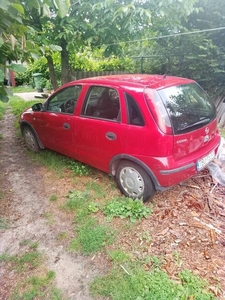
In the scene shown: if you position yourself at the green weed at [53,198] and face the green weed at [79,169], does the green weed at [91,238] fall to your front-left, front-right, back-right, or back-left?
back-right

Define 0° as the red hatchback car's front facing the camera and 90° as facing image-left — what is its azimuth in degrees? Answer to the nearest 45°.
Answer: approximately 135°
